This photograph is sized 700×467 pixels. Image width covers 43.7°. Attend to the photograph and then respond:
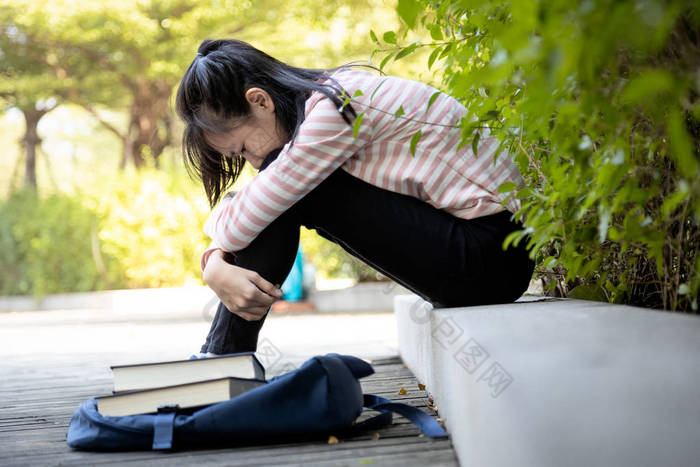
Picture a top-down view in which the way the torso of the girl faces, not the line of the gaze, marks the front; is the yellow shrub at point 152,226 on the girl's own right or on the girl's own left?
on the girl's own right

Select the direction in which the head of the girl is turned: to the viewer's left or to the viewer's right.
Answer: to the viewer's left

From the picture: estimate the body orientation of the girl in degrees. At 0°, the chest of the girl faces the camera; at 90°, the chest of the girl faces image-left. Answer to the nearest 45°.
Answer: approximately 90°

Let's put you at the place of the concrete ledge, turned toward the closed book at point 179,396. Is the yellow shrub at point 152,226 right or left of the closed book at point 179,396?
right
